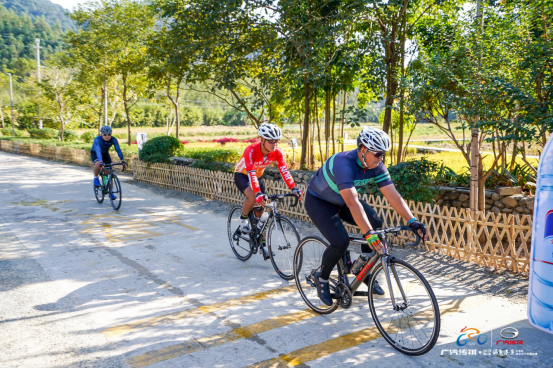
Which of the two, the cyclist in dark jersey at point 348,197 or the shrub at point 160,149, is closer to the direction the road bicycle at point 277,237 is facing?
the cyclist in dark jersey

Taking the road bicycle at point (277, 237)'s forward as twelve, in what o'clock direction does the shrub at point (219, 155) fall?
The shrub is roughly at 7 o'clock from the road bicycle.

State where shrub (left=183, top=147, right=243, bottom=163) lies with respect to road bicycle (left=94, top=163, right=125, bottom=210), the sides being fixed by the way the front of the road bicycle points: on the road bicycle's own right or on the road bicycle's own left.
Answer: on the road bicycle's own left

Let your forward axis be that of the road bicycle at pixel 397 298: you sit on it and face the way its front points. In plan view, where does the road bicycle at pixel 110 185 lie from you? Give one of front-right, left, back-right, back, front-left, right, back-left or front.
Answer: back

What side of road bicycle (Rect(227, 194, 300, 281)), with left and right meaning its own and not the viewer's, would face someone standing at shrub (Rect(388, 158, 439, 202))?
left

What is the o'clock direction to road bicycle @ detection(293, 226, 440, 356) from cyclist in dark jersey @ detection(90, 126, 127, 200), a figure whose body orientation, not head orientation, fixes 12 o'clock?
The road bicycle is roughly at 1 o'clock from the cyclist in dark jersey.

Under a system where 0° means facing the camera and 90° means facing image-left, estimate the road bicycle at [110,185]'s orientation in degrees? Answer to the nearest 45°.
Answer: approximately 315°

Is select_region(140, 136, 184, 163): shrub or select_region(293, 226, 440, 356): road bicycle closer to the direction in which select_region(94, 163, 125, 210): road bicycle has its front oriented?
the road bicycle

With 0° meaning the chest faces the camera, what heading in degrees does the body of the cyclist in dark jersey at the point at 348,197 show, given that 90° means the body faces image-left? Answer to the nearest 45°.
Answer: approximately 315°

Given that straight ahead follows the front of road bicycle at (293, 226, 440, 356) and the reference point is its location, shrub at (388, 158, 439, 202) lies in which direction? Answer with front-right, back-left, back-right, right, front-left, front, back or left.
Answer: back-left

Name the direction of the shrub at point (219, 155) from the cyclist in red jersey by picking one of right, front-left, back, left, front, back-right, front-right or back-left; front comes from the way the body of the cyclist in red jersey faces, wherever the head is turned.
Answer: back-left

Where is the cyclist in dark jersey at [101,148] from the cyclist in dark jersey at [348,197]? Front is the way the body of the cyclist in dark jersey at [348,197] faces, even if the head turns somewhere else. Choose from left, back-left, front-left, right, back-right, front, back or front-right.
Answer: back

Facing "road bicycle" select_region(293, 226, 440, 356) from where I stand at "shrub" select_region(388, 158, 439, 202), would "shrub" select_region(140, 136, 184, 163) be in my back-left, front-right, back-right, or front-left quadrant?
back-right

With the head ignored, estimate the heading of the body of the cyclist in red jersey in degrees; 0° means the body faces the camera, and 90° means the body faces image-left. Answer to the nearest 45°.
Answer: approximately 315°
